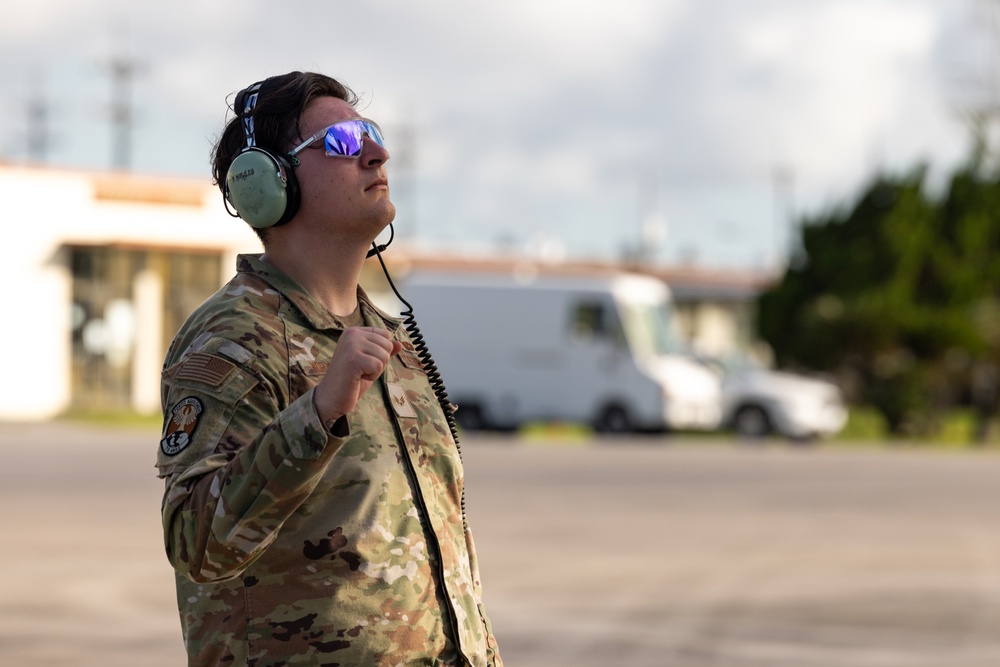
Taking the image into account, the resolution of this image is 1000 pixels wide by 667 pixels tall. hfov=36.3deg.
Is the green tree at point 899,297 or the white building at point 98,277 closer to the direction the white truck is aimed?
the green tree

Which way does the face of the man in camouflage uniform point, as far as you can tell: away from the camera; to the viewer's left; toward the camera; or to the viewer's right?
to the viewer's right

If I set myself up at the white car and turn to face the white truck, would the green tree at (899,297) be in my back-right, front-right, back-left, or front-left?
back-right

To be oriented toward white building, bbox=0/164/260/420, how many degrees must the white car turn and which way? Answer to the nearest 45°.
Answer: approximately 180°

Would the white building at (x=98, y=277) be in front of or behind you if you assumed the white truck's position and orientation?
behind

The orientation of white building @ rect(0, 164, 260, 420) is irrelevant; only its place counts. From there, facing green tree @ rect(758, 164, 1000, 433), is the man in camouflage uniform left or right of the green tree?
right

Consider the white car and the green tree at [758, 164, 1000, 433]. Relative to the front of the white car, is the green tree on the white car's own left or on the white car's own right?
on the white car's own left

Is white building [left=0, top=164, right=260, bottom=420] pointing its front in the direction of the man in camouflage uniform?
yes

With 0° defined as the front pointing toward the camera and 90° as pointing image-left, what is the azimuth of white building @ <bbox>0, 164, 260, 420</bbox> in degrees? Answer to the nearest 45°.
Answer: approximately 0°
